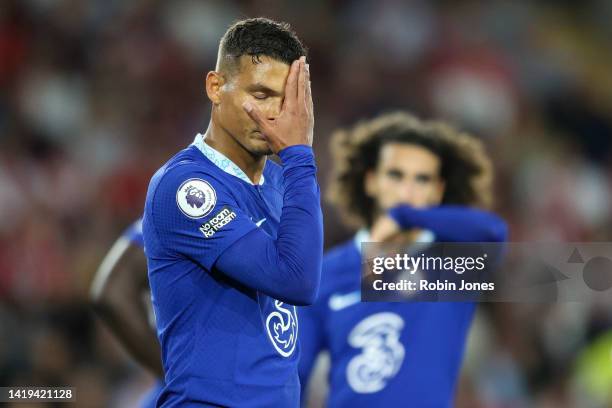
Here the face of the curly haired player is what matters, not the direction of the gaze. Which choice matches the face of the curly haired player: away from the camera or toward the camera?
toward the camera

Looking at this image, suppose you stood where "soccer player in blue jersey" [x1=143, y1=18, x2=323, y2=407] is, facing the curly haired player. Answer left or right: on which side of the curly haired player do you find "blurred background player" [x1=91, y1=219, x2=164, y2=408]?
left

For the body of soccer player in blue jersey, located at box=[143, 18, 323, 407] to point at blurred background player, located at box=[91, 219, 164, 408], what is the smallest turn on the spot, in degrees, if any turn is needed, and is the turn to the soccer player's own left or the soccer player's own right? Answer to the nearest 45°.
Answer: approximately 135° to the soccer player's own left

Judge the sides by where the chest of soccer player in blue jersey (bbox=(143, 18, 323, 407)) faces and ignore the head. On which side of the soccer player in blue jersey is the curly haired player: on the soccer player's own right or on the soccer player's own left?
on the soccer player's own left

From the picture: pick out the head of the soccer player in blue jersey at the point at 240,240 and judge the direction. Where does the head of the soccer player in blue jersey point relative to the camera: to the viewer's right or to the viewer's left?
to the viewer's right

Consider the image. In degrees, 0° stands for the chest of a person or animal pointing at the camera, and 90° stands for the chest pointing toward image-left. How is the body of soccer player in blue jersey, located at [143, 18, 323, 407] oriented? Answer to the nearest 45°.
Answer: approximately 315°
